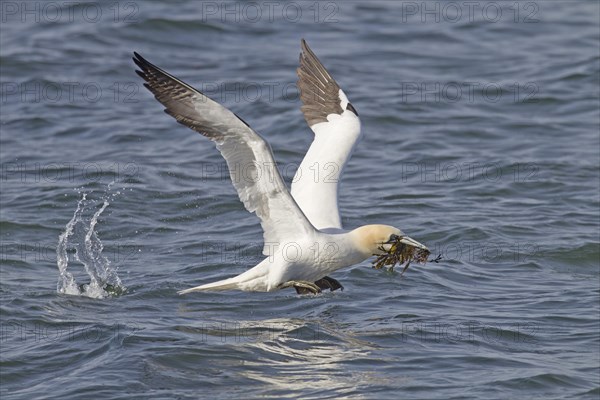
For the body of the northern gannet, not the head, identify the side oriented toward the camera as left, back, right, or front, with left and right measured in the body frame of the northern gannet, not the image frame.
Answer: right

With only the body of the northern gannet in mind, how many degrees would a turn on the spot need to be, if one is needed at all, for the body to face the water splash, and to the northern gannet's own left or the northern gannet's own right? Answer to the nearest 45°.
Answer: approximately 135° to the northern gannet's own left
